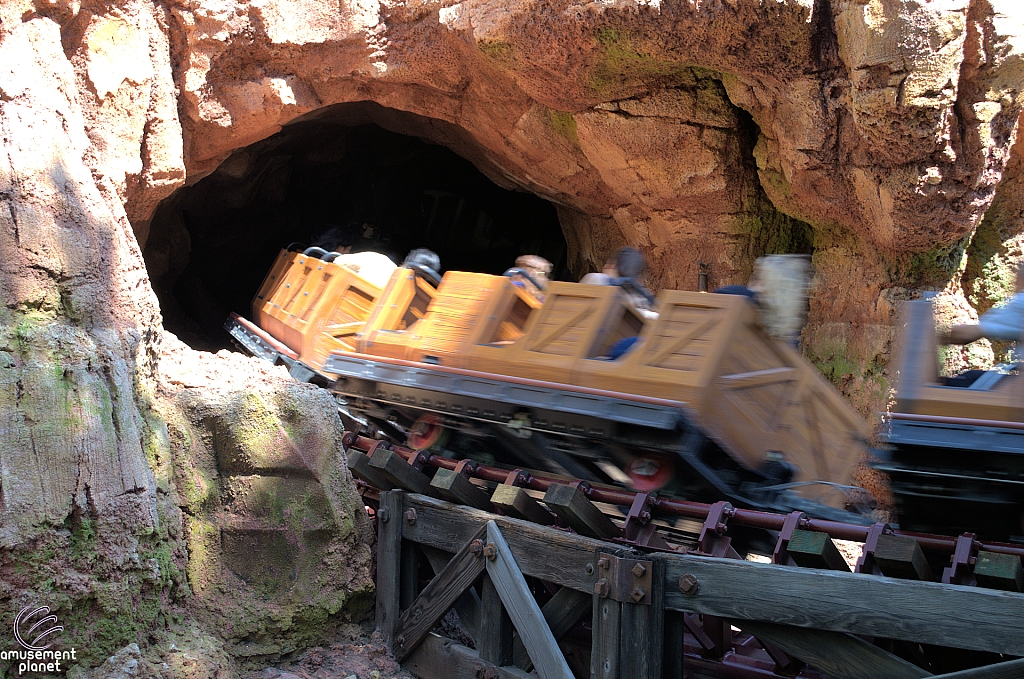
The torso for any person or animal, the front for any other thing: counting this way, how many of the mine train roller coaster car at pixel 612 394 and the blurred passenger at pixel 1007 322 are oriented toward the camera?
0

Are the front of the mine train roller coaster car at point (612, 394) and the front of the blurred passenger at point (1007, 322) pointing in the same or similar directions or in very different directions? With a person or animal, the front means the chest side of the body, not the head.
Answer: same or similar directions
